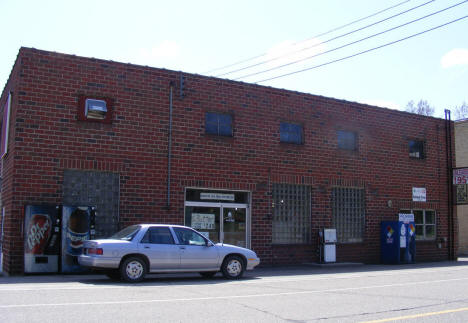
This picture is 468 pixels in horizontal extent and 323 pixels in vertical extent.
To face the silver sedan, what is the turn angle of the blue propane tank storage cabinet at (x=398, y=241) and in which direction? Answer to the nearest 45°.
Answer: approximately 90° to its right

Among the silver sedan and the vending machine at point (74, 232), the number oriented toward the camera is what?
1

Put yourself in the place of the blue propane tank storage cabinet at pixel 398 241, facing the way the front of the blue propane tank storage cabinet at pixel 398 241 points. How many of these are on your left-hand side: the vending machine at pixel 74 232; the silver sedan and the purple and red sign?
1

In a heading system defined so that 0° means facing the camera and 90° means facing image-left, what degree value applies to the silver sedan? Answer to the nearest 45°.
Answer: approximately 225°

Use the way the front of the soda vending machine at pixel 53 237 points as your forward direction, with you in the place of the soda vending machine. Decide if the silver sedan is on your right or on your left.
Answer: on your left

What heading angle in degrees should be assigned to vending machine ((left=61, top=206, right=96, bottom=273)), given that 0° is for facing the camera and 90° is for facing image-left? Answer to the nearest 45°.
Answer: approximately 0°

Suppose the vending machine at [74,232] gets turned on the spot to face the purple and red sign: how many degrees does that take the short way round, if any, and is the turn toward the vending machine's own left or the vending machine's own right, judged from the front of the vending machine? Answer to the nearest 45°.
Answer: approximately 90° to the vending machine's own left

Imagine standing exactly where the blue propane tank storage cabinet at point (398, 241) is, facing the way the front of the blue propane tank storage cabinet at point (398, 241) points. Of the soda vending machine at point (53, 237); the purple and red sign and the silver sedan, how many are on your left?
1

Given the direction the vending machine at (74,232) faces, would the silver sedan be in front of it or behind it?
in front
